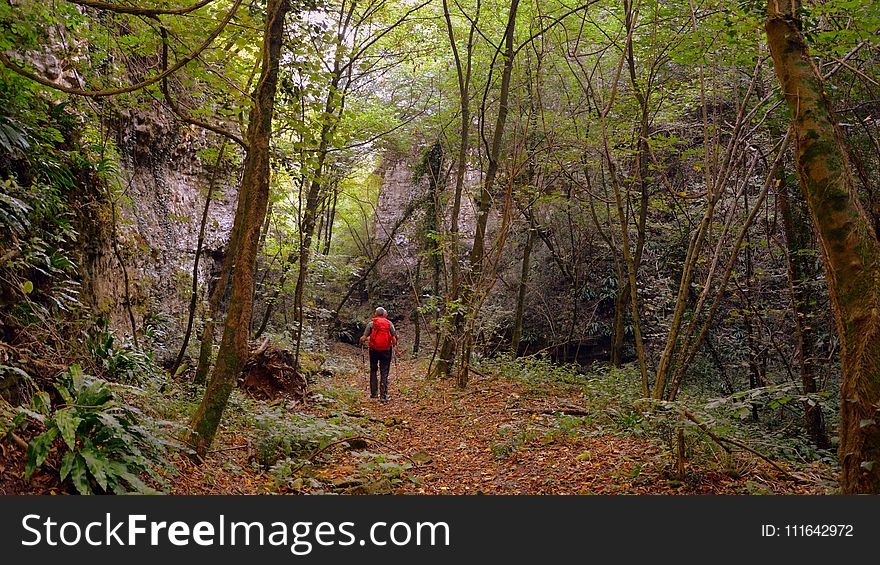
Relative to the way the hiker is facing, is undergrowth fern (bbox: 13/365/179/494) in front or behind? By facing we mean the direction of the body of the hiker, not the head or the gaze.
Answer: behind

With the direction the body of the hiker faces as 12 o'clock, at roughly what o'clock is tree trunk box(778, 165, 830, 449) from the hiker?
The tree trunk is roughly at 4 o'clock from the hiker.

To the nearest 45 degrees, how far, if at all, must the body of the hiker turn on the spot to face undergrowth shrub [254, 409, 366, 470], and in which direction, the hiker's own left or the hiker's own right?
approximately 180°

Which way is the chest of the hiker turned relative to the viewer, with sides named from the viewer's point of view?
facing away from the viewer
